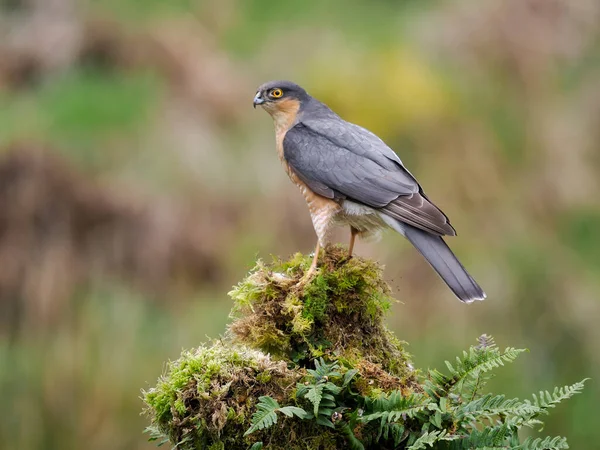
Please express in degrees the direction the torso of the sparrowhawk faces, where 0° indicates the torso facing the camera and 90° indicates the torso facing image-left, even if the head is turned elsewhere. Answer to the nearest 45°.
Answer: approximately 90°
